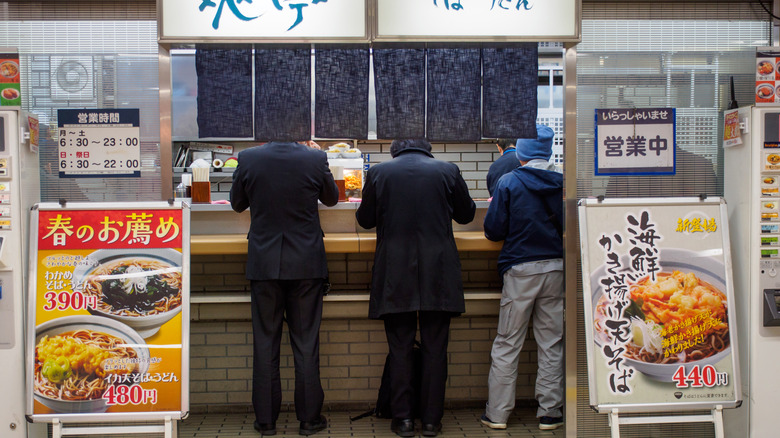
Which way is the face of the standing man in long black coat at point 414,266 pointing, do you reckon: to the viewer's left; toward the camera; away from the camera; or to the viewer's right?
away from the camera

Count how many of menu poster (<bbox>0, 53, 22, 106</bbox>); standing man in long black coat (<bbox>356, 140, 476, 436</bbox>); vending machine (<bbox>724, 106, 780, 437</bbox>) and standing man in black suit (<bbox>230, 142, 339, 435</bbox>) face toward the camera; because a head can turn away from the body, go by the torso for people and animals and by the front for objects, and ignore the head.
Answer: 2

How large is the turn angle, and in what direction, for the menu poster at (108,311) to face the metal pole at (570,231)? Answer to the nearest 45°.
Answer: approximately 90° to its left

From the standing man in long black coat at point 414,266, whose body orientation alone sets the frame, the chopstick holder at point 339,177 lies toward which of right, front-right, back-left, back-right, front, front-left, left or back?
front-left

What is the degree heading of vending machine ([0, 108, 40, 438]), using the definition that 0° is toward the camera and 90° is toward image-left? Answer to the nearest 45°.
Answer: approximately 0°

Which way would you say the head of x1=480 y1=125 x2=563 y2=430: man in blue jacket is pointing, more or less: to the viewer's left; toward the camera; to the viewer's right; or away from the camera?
away from the camera

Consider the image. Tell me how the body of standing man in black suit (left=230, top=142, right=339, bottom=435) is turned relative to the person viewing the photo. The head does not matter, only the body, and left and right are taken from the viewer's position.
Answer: facing away from the viewer

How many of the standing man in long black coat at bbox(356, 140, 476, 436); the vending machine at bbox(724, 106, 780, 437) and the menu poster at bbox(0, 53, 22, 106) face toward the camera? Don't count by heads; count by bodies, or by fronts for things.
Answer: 2

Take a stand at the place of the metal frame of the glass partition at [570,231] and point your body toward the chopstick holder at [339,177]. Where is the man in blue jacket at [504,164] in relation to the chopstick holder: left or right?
right

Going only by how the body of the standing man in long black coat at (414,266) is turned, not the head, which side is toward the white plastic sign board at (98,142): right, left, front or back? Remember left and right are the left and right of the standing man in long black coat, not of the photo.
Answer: left
